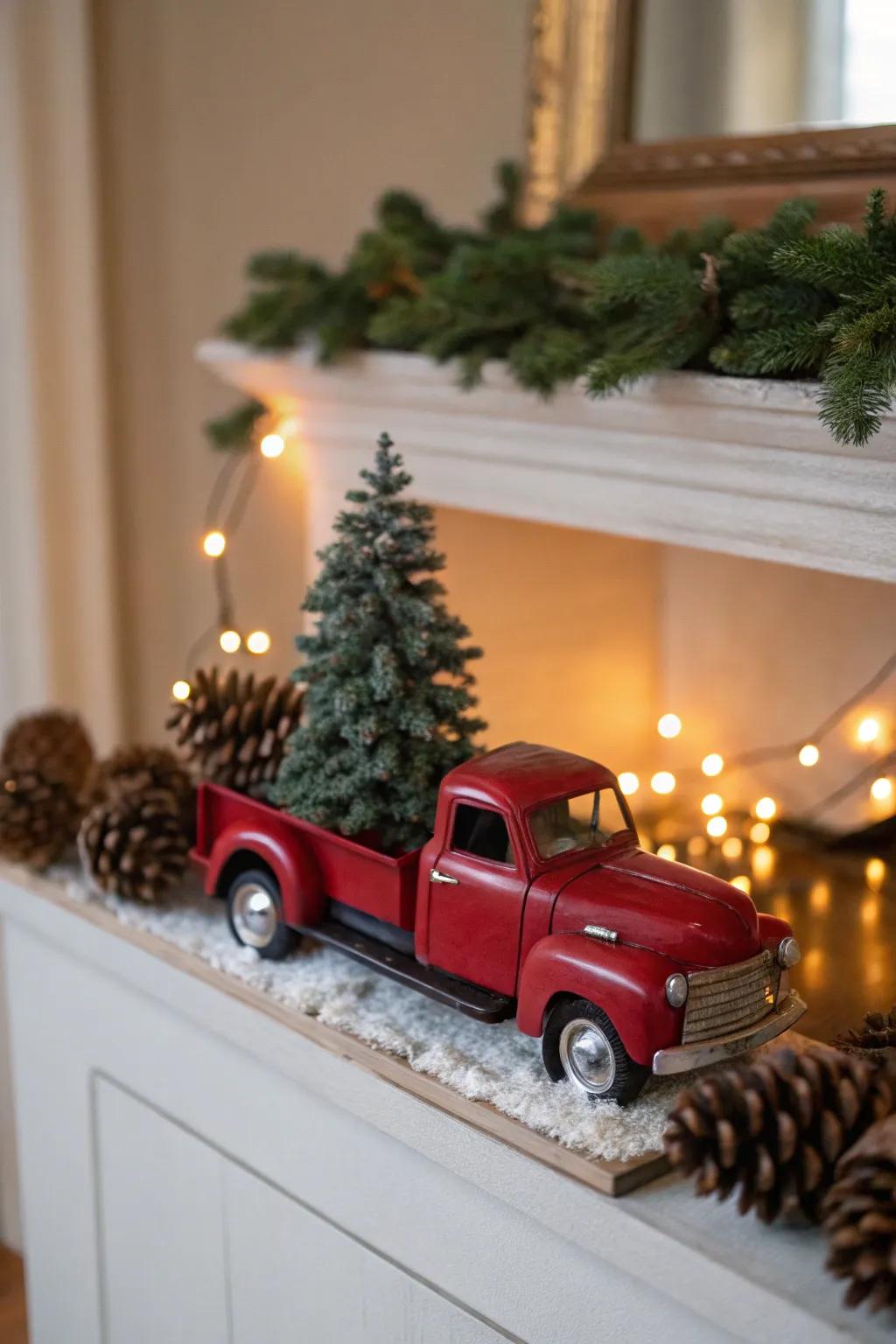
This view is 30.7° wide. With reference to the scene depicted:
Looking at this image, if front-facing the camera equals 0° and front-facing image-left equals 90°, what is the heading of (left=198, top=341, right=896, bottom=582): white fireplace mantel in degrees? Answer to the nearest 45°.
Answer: approximately 45°

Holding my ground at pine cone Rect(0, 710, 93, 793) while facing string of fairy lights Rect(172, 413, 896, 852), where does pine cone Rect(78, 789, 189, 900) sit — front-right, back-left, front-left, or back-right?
front-right

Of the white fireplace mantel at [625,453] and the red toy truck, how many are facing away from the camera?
0

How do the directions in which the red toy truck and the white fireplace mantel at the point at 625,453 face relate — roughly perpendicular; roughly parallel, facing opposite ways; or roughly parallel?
roughly perpendicular

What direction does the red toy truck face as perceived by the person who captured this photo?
facing the viewer and to the right of the viewer

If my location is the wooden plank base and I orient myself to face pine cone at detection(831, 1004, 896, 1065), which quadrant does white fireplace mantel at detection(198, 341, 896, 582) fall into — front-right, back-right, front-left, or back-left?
front-left
